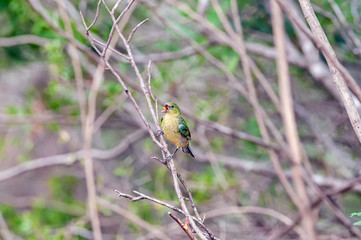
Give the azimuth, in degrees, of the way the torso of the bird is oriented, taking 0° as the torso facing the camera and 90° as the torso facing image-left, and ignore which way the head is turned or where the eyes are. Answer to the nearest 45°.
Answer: approximately 45°

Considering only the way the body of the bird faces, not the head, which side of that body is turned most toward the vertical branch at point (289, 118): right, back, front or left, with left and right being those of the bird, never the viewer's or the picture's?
left
